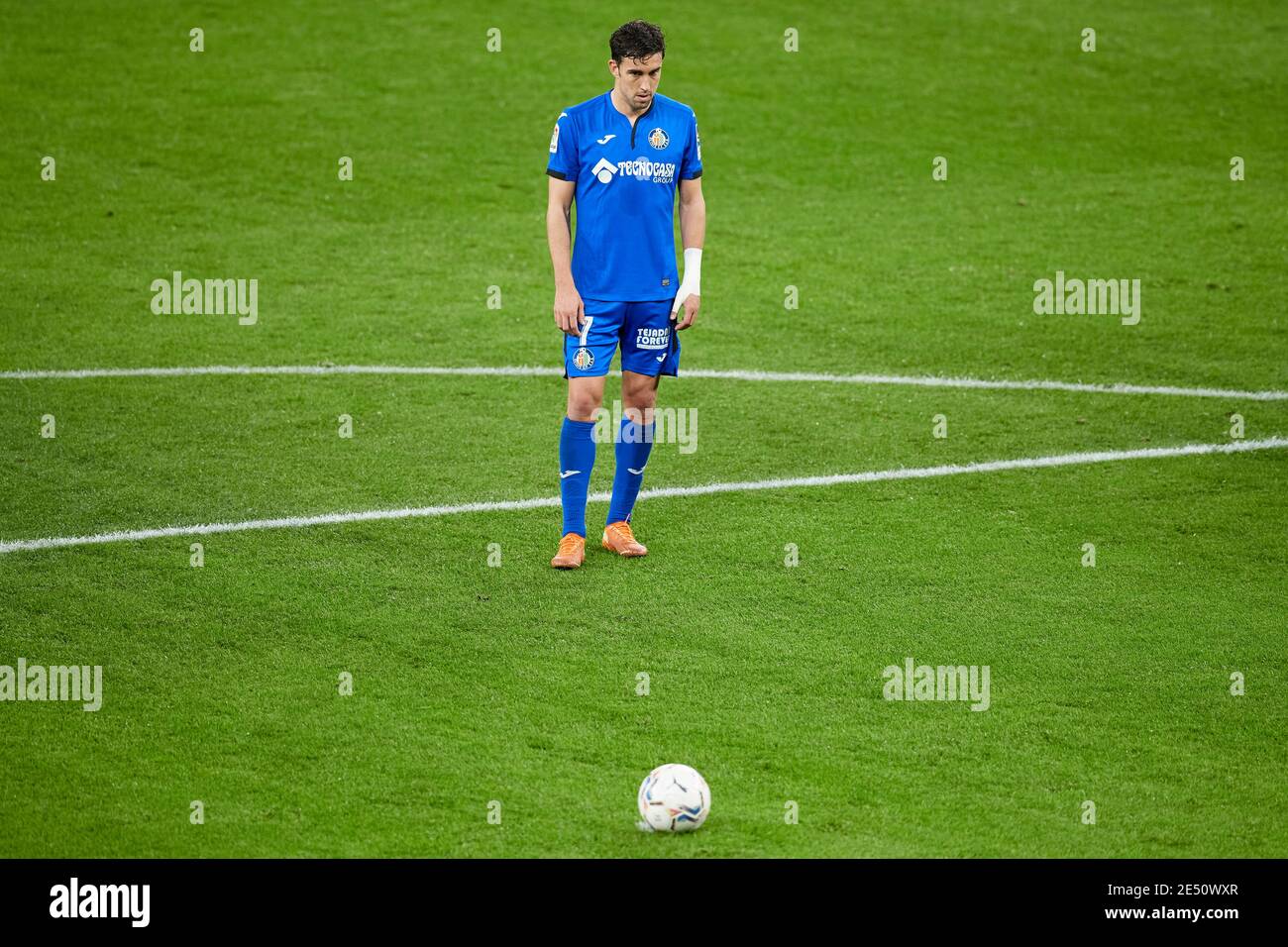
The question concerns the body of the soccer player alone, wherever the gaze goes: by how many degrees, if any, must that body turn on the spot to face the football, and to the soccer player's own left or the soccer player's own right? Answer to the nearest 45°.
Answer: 0° — they already face it

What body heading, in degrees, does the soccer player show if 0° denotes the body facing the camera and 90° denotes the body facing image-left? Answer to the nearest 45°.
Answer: approximately 0°
